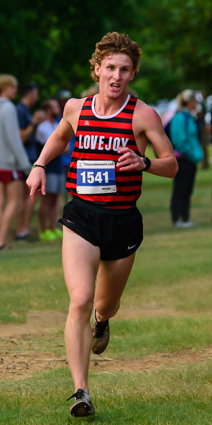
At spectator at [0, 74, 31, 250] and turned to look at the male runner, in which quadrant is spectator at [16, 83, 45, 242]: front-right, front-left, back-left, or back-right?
back-left

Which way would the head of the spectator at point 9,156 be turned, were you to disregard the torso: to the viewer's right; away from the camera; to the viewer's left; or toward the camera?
to the viewer's right

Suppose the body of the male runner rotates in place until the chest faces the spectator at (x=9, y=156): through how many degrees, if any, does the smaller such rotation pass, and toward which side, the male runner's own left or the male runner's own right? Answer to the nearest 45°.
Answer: approximately 180°

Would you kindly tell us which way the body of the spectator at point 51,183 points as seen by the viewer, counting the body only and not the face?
to the viewer's right

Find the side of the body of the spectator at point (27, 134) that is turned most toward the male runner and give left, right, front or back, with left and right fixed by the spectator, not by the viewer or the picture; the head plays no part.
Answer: right

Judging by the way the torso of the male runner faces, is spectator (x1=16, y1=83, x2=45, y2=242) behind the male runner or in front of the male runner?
behind

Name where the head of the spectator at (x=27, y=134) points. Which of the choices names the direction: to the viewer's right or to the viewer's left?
to the viewer's right

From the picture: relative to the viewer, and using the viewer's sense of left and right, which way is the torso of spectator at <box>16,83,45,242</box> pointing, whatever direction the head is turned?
facing to the right of the viewer

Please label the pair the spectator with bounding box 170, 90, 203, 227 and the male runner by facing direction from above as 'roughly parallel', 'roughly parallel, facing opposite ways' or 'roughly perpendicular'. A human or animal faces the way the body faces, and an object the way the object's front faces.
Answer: roughly perpendicular
